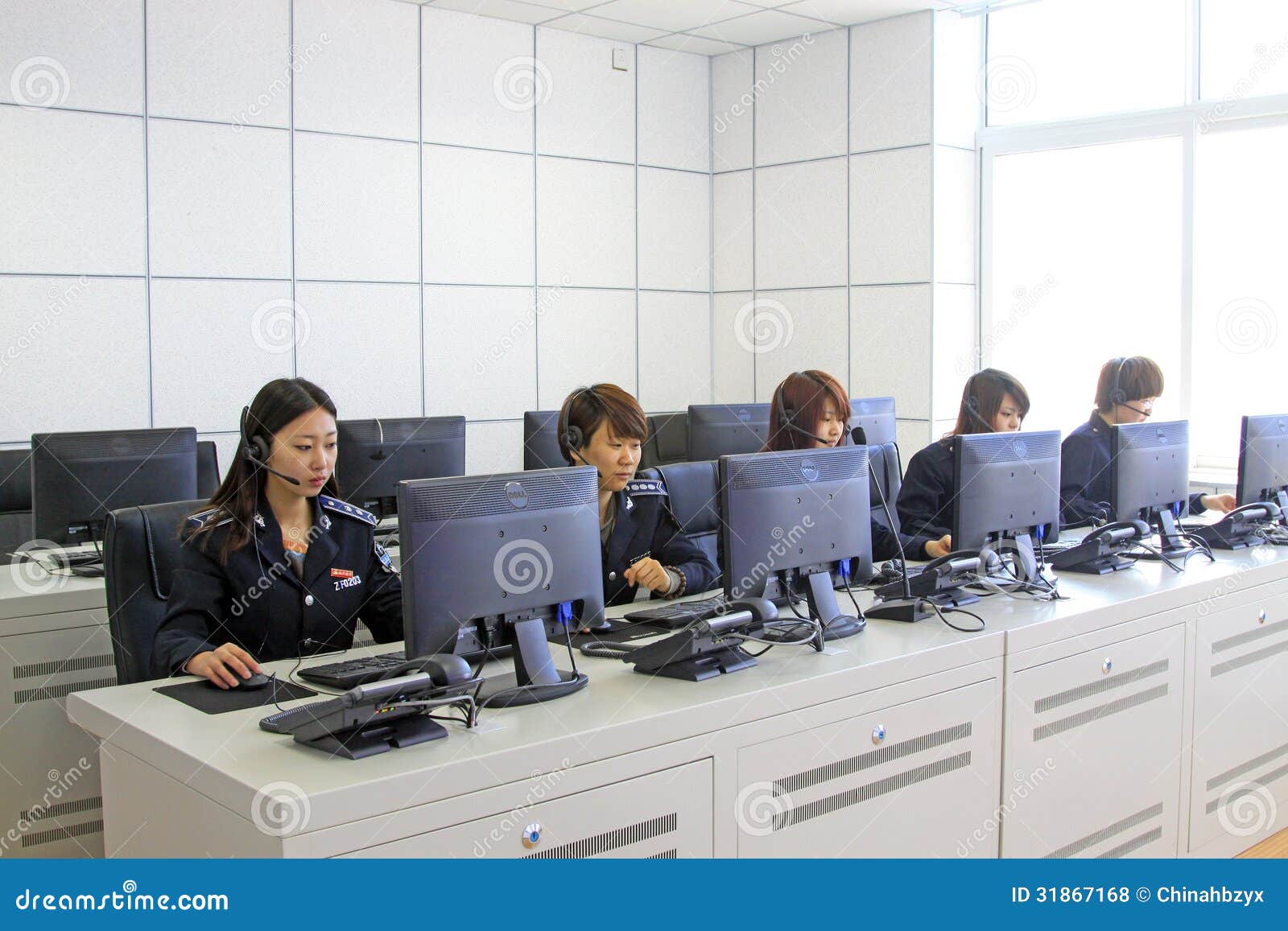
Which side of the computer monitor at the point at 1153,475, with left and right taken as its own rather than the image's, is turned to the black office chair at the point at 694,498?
left

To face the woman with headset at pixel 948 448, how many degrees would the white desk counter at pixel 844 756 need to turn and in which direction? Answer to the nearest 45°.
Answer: approximately 135° to its left

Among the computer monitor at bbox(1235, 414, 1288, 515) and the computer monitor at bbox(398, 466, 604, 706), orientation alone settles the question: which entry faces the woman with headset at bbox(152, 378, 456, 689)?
the computer monitor at bbox(398, 466, 604, 706)

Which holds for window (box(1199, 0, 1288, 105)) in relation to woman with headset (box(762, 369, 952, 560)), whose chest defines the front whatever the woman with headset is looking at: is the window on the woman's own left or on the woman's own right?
on the woman's own left

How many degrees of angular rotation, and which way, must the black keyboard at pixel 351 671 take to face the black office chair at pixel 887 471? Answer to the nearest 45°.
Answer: approximately 90° to its right

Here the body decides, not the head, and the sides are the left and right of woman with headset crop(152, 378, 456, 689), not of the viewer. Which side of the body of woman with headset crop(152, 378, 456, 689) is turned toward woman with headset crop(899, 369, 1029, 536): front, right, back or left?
left

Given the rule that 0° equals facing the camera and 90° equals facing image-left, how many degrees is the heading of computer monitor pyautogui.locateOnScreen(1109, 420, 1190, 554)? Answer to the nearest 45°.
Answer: approximately 135°

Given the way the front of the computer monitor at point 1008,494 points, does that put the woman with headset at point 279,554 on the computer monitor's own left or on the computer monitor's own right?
on the computer monitor's own left

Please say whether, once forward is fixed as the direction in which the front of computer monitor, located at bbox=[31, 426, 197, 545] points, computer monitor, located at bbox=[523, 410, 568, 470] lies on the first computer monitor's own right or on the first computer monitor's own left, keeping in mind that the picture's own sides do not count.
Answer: on the first computer monitor's own right

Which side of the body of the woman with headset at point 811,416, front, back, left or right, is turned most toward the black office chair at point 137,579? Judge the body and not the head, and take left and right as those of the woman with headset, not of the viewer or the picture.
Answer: right

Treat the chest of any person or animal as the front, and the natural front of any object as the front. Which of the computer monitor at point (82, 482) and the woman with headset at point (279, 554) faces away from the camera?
the computer monitor

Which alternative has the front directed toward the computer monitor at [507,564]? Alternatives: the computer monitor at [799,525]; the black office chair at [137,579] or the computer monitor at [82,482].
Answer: the black office chair

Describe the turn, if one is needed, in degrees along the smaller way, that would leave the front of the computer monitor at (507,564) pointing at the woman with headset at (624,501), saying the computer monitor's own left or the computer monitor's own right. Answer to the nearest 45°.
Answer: approximately 45° to the computer monitor's own right
